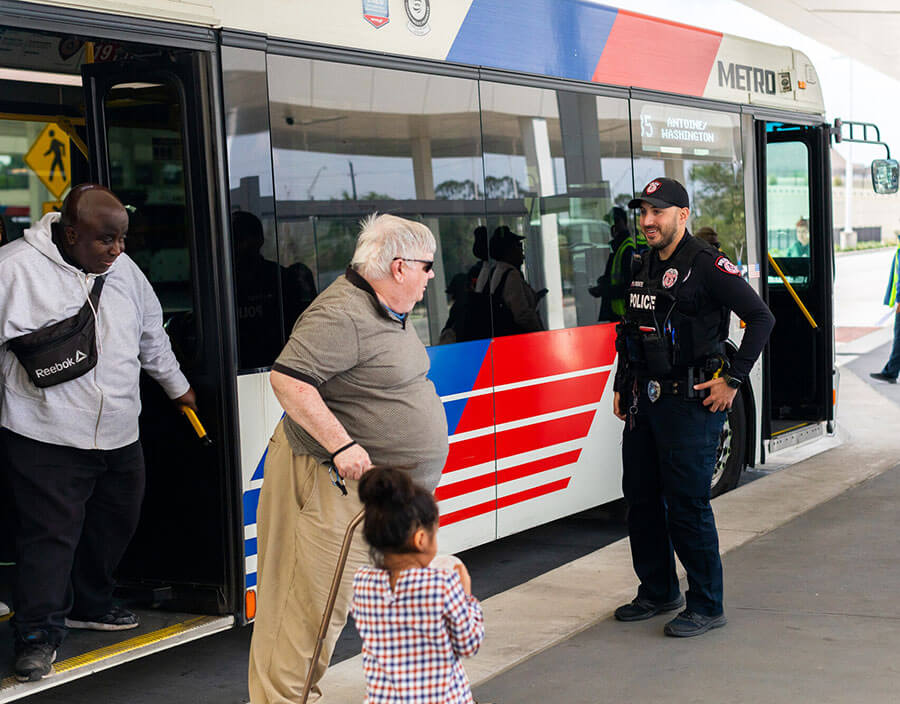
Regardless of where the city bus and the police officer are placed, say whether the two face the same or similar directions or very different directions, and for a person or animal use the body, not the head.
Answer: very different directions

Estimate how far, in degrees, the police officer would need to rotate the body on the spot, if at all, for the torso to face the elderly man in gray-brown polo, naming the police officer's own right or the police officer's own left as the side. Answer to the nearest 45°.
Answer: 0° — they already face them

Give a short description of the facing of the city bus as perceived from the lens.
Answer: facing away from the viewer and to the right of the viewer

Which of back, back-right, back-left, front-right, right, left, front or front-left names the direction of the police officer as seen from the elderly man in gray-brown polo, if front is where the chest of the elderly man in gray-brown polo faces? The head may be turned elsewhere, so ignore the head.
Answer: front-left

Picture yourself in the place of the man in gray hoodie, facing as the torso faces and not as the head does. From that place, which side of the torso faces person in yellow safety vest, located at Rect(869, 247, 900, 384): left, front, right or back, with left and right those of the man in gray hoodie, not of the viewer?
left
